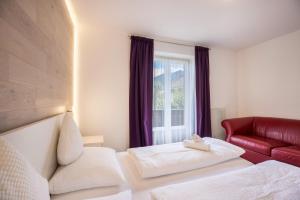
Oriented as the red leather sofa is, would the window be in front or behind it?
in front

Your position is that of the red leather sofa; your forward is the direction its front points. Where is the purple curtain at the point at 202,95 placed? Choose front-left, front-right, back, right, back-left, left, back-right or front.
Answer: front-right

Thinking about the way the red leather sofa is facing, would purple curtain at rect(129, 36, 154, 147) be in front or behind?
in front

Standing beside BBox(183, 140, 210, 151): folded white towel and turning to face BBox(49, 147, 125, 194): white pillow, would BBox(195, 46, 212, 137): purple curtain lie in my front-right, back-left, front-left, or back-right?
back-right

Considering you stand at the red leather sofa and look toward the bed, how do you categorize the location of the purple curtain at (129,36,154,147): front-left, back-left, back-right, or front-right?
front-right

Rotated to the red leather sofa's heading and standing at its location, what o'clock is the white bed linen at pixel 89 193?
The white bed linen is roughly at 11 o'clock from the red leather sofa.

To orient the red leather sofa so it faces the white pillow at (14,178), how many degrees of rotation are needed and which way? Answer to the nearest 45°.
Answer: approximately 45° to its left

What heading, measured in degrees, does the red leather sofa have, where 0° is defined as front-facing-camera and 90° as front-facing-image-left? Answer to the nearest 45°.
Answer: approximately 45°

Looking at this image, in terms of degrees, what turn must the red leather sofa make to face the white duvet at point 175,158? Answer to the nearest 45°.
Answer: approximately 45° to its left
